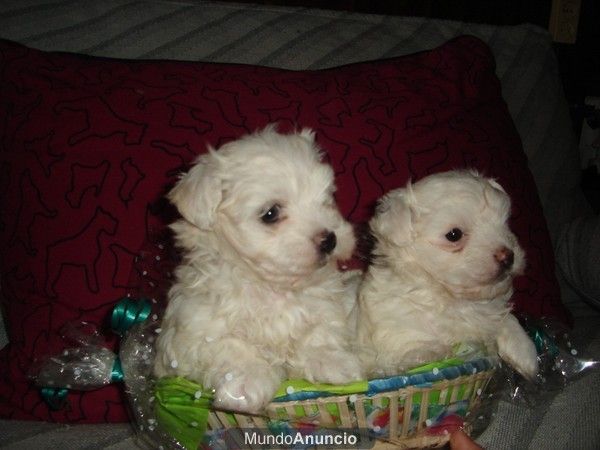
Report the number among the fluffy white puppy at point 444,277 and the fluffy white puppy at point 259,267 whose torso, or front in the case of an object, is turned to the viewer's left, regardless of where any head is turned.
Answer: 0

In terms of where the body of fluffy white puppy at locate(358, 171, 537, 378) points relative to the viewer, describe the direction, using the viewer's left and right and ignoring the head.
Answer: facing the viewer and to the right of the viewer
